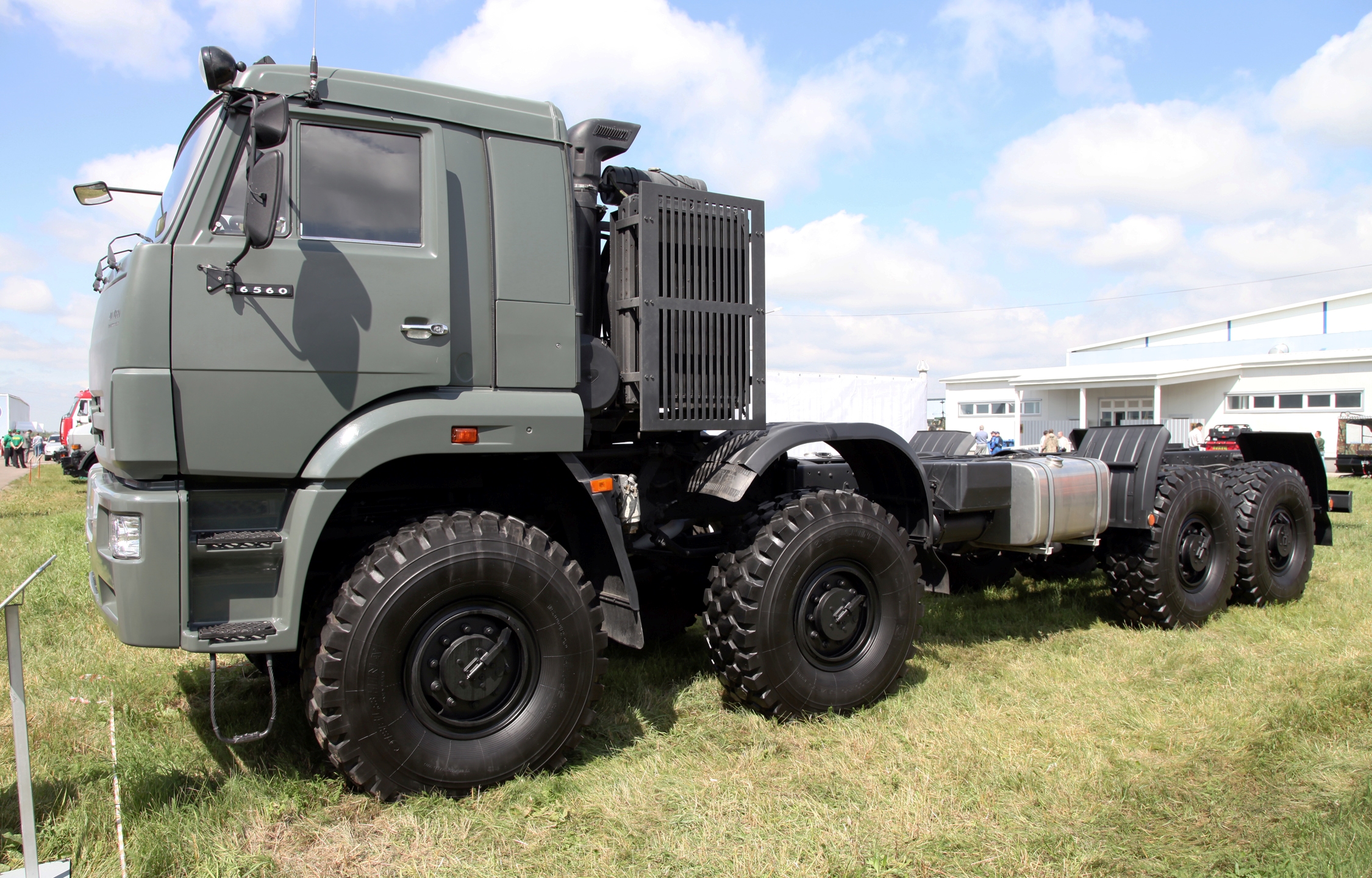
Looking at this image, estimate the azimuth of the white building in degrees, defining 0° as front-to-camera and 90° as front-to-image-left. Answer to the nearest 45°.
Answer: approximately 45°

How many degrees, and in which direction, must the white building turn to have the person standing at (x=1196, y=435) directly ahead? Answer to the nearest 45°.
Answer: approximately 45° to its left

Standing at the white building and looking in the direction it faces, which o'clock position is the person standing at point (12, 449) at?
The person standing is roughly at 1 o'clock from the white building.
